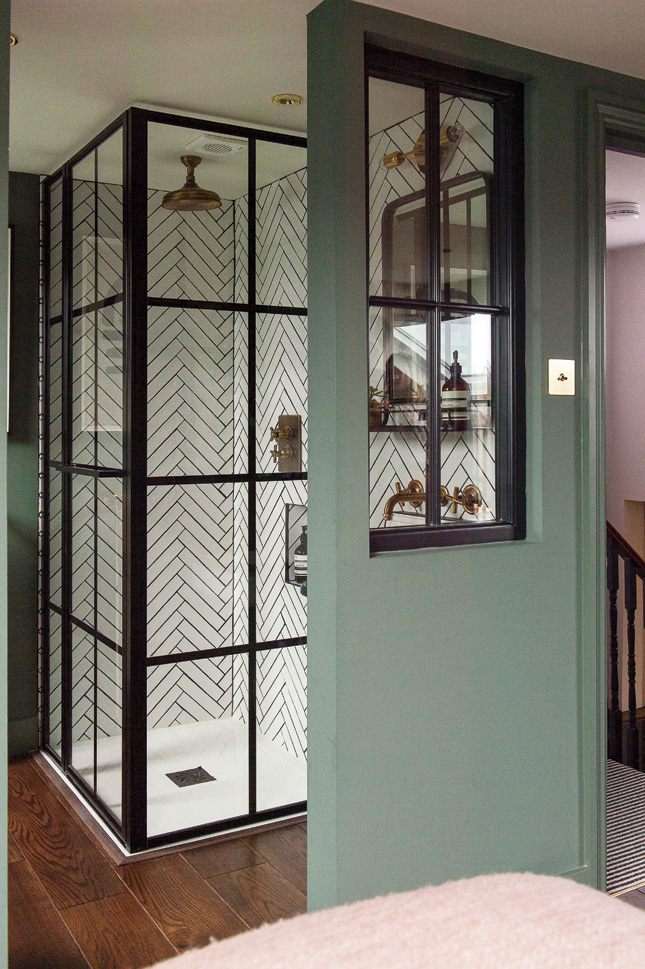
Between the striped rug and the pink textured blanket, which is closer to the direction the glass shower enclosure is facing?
the pink textured blanket

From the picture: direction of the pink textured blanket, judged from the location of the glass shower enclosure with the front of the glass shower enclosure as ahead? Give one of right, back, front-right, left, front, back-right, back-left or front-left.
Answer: front-left

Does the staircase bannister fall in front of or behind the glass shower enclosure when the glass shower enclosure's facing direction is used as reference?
behind
